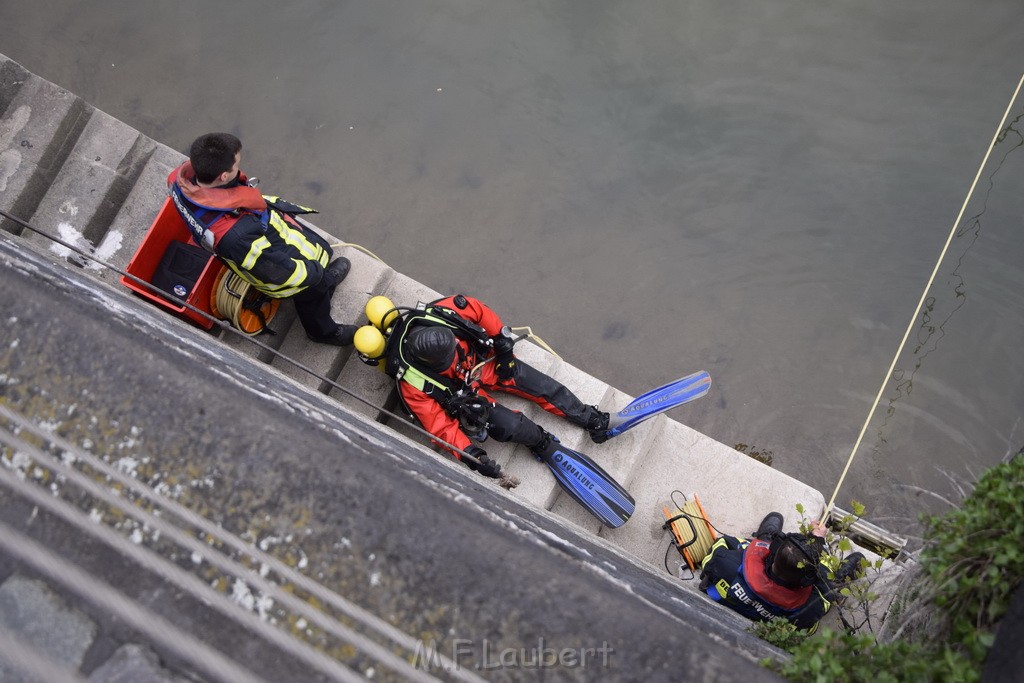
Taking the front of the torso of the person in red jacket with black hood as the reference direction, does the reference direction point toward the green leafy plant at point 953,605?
yes

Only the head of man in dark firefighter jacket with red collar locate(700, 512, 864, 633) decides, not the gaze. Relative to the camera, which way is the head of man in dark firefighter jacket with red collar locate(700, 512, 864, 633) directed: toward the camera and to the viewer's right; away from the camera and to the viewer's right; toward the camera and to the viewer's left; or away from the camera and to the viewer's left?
away from the camera and to the viewer's right

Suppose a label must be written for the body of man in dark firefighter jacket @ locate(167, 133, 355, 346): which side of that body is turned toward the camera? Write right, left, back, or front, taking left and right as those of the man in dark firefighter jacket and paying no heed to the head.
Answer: right

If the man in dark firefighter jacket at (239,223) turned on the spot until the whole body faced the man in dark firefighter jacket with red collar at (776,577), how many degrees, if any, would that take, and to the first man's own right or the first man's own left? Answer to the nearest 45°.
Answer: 0° — they already face them

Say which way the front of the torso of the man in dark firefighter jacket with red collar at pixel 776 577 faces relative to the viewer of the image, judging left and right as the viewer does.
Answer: facing away from the viewer and to the right of the viewer

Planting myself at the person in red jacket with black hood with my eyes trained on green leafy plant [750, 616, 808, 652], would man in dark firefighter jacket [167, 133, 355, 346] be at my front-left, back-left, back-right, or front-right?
back-right

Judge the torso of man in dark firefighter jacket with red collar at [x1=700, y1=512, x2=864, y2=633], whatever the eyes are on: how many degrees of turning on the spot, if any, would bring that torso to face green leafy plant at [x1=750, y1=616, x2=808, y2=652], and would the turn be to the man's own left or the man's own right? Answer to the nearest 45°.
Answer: approximately 135° to the man's own right

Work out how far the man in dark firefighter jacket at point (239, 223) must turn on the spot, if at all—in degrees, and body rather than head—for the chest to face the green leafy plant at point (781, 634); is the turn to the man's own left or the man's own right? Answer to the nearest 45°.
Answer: approximately 45° to the man's own right

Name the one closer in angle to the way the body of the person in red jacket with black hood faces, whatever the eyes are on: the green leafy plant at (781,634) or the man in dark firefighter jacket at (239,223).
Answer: the green leafy plant

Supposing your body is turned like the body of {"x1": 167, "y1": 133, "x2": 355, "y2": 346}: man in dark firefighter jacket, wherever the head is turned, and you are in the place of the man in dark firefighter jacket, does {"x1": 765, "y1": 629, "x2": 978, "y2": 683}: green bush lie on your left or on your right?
on your right
